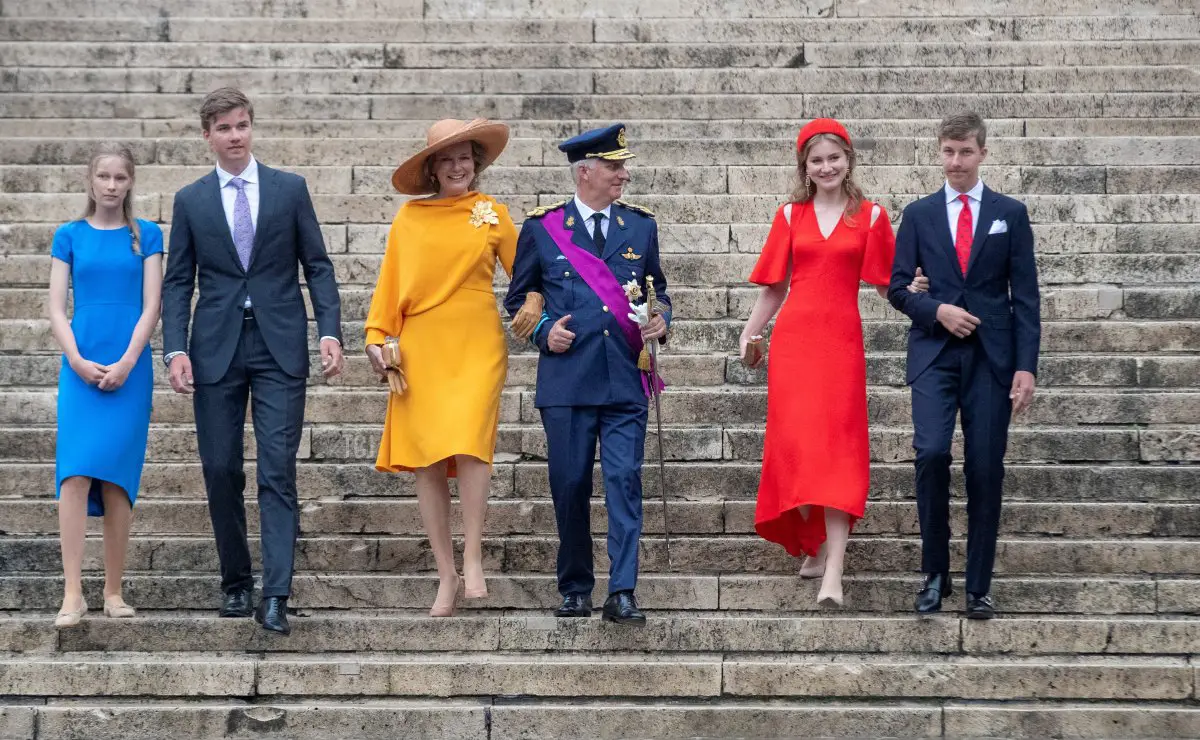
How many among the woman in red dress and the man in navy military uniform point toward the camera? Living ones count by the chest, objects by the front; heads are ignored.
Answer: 2

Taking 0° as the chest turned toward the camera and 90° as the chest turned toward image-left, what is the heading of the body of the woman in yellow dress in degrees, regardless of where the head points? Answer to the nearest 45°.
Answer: approximately 0°

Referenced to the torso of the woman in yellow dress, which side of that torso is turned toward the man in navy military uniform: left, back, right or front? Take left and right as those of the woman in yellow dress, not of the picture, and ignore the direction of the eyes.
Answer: left

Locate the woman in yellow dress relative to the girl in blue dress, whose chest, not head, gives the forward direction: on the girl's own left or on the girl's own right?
on the girl's own left

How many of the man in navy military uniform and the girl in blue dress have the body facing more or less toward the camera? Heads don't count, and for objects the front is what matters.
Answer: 2

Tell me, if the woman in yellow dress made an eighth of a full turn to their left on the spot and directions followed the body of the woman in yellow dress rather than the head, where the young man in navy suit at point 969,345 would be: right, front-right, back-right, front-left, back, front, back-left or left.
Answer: front-left

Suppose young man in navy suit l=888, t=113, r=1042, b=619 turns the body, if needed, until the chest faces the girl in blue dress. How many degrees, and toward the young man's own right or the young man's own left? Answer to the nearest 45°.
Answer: approximately 90° to the young man's own right

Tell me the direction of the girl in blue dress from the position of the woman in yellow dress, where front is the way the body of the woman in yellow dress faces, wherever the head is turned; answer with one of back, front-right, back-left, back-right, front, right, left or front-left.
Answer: right

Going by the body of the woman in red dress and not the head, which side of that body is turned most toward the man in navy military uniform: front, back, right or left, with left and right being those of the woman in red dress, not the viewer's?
right
